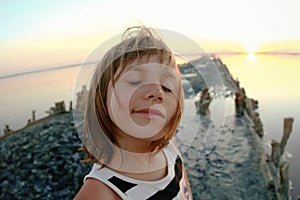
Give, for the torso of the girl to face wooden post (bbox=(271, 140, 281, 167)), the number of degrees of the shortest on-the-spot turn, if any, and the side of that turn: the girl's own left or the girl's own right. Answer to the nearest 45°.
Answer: approximately 90° to the girl's own left

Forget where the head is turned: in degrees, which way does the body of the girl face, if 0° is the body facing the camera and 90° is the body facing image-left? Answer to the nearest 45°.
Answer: approximately 315°
